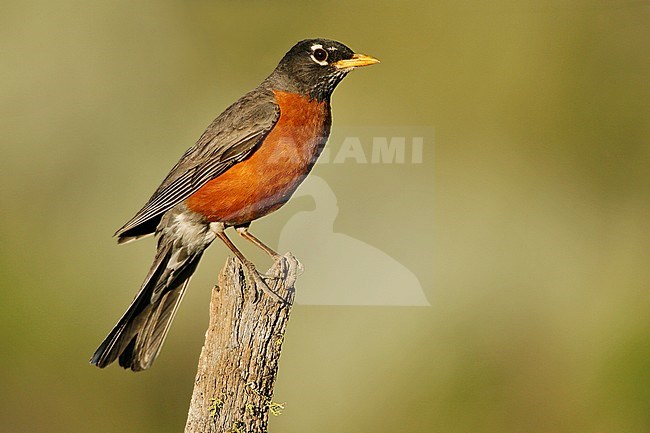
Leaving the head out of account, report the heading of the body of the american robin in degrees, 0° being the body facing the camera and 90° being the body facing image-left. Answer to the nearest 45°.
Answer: approximately 270°
